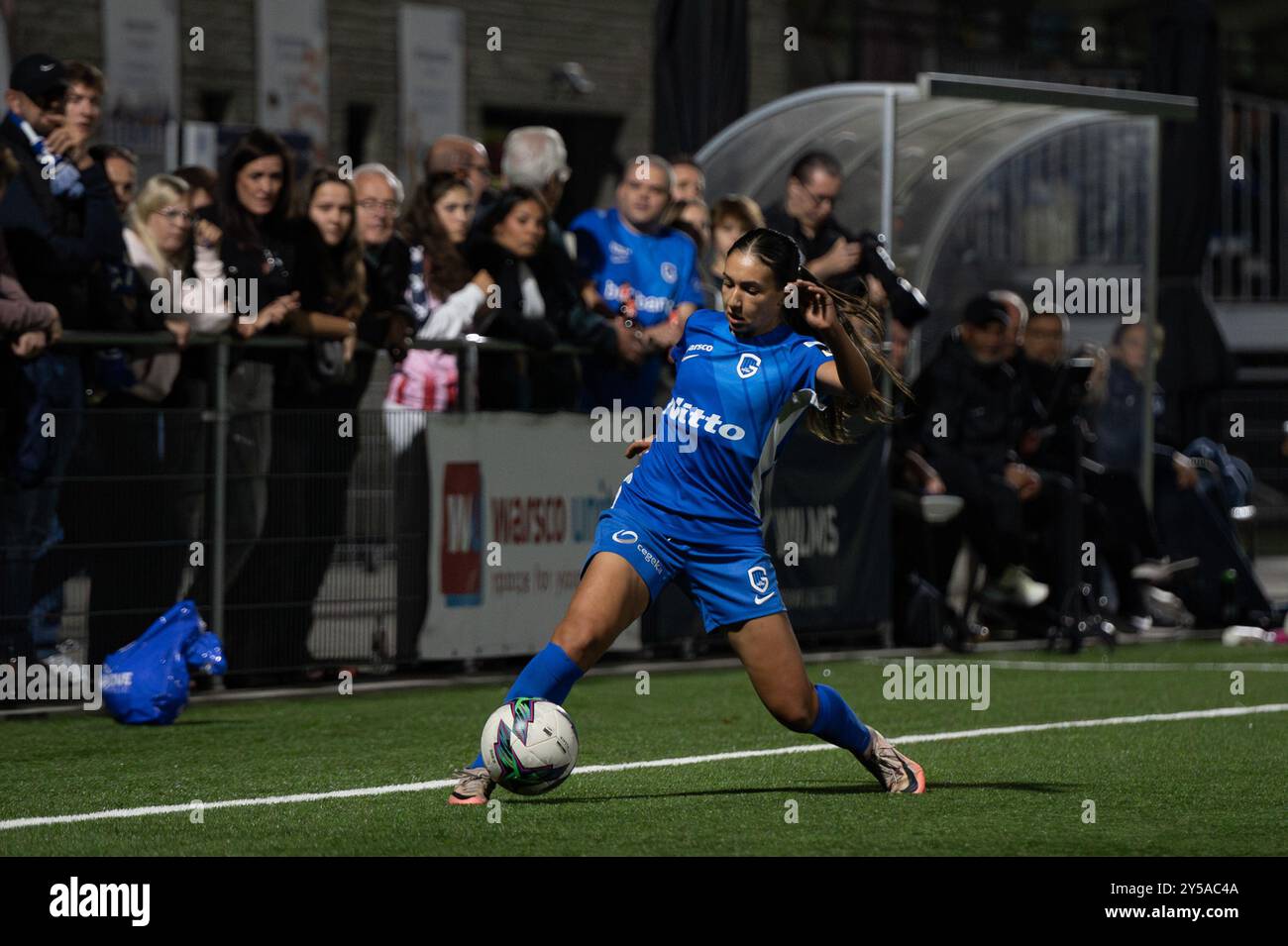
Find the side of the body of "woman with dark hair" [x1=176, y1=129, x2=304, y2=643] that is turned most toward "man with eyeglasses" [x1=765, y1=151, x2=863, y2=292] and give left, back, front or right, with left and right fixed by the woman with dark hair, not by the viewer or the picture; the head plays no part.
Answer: left

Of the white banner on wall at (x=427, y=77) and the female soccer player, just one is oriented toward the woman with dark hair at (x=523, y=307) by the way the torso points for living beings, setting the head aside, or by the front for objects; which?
the white banner on wall

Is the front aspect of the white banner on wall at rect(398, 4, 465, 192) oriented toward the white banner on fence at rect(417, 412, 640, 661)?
yes

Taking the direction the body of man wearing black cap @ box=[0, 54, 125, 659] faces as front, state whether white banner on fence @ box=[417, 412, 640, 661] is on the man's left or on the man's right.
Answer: on the man's left

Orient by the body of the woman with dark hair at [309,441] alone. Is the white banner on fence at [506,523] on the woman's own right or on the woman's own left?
on the woman's own left

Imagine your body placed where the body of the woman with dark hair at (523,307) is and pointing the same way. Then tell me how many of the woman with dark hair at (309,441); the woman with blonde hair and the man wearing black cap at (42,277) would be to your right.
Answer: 3

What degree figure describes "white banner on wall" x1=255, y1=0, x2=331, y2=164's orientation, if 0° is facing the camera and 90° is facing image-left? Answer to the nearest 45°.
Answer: approximately 0°
